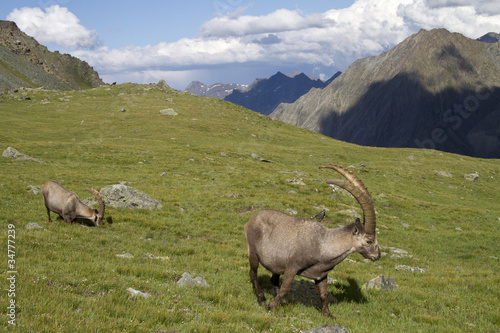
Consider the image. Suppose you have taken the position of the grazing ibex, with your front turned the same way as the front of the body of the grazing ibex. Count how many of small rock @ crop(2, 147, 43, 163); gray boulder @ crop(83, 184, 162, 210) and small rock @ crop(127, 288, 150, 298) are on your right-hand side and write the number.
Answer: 1

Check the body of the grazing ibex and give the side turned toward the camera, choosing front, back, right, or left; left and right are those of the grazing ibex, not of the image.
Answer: right

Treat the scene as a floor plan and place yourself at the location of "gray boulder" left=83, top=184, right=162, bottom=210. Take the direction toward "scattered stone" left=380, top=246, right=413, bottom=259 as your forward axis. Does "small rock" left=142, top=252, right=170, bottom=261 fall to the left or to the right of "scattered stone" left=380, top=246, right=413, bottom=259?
right

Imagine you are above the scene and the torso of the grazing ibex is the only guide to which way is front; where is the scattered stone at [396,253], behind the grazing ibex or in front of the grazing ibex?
in front

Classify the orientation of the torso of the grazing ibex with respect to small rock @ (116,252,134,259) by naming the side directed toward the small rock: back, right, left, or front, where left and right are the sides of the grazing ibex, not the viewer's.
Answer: right

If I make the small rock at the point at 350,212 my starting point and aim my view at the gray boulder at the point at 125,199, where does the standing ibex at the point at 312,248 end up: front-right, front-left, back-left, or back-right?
front-left

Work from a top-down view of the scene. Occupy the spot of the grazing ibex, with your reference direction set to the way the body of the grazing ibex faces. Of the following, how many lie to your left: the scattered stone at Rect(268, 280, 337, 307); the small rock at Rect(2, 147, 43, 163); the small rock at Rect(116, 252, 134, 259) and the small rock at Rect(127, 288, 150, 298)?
1

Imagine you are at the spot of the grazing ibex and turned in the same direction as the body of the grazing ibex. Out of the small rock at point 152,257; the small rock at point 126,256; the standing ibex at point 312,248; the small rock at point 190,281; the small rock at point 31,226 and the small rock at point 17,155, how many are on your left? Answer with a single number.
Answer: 1

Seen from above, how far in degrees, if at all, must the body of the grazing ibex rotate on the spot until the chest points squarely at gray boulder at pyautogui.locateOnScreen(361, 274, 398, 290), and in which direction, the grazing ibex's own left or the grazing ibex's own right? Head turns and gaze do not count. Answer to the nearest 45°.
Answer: approximately 45° to the grazing ibex's own right

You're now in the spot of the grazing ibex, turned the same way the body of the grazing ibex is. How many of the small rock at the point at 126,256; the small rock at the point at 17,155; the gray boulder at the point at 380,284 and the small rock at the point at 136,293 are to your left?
1

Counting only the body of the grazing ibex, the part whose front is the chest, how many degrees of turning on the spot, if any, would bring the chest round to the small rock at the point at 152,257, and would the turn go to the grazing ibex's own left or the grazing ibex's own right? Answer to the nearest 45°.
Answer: approximately 45° to the grazing ibex's own right

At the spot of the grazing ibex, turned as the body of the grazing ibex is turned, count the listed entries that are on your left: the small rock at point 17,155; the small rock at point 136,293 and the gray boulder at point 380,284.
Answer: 1

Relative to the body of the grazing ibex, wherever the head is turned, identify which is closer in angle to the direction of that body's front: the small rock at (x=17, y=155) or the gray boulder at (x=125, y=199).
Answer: the gray boulder

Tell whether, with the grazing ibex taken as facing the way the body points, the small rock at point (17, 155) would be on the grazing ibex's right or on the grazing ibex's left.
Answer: on the grazing ibex's left
